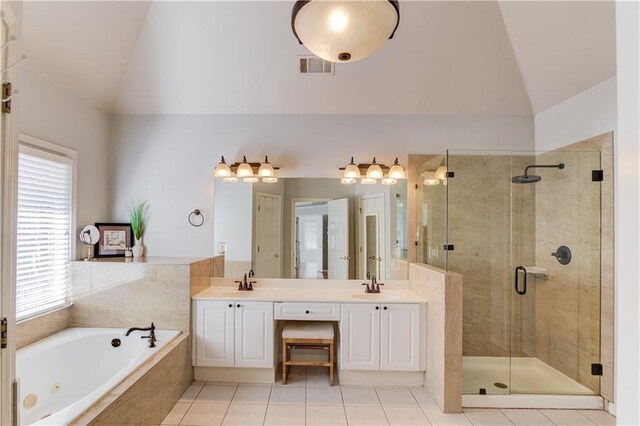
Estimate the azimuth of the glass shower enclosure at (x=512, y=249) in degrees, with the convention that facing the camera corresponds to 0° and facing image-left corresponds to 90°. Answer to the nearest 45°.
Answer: approximately 0°

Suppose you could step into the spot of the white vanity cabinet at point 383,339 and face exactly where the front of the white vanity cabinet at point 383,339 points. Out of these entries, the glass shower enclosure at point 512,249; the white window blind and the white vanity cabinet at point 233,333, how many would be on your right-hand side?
2

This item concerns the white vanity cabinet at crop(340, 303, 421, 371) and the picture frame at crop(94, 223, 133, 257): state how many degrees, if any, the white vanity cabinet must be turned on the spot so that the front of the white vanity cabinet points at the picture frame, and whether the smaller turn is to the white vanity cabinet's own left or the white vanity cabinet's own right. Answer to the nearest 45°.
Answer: approximately 90° to the white vanity cabinet's own right

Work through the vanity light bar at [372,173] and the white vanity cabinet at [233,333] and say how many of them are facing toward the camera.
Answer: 2

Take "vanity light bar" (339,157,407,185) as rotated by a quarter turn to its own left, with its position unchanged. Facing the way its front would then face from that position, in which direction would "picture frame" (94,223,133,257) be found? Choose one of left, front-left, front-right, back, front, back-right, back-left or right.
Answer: back

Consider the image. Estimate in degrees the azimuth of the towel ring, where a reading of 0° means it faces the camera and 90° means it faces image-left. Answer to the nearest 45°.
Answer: approximately 0°
